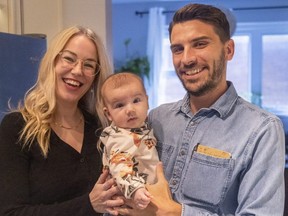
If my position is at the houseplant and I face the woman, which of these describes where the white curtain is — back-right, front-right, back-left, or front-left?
back-left

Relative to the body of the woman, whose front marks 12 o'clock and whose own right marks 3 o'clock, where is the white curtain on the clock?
The white curtain is roughly at 8 o'clock from the woman.

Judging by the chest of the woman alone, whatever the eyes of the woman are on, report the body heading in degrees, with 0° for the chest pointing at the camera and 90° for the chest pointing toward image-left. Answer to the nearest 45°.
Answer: approximately 315°

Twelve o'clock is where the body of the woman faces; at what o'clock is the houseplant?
The houseplant is roughly at 8 o'clock from the woman.

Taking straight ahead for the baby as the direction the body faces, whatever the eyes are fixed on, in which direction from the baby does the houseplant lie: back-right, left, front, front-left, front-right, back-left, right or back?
back-left

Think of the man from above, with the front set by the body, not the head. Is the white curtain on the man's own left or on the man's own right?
on the man's own right

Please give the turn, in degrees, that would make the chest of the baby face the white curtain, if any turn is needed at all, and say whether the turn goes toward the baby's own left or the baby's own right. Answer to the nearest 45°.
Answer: approximately 135° to the baby's own left
